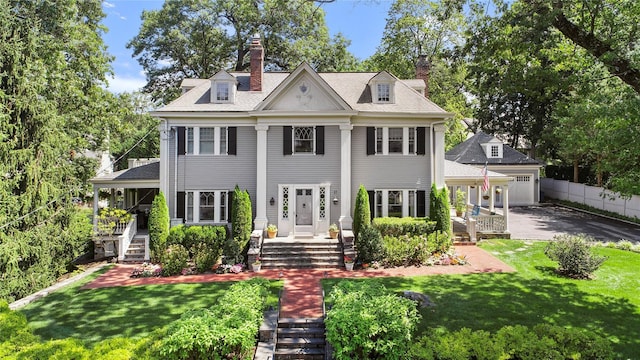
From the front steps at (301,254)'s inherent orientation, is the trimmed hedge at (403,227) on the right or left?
on its left

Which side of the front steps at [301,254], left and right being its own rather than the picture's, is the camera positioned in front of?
front

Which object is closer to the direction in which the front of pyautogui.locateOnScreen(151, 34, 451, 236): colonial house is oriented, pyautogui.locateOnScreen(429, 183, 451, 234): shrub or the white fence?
the shrub

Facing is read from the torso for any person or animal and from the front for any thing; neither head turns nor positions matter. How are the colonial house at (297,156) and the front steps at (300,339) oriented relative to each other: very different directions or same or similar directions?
same or similar directions

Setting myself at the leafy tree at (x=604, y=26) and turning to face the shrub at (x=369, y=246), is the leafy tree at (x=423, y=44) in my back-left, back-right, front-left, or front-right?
front-right

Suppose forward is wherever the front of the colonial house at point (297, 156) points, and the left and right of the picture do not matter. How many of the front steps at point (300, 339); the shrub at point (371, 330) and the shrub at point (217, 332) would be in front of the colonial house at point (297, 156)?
3

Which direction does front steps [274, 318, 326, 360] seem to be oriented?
toward the camera

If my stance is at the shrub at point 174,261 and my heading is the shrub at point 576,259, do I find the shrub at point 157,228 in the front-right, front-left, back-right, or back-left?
back-left

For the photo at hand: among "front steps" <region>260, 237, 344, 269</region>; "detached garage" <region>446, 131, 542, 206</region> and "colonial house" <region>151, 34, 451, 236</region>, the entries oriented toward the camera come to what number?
3
